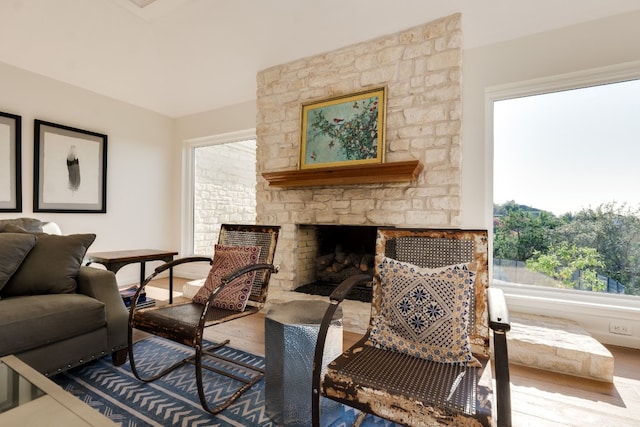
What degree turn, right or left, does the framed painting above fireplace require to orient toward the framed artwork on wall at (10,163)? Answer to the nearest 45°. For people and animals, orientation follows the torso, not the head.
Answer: approximately 45° to its right

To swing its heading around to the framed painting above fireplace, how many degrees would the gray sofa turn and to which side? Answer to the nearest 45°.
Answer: approximately 45° to its left

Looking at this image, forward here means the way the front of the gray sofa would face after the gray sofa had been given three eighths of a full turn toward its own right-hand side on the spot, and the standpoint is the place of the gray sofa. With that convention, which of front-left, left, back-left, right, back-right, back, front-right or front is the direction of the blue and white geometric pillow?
back-left

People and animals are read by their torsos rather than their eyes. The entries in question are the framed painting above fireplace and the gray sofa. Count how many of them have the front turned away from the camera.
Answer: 0

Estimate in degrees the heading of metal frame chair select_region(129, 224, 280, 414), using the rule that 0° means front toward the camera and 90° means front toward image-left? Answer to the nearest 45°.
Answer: approximately 45°

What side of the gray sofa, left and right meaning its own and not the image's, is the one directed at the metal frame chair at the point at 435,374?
front

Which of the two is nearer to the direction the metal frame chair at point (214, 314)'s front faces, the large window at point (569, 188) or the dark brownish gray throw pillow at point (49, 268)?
the dark brownish gray throw pillow

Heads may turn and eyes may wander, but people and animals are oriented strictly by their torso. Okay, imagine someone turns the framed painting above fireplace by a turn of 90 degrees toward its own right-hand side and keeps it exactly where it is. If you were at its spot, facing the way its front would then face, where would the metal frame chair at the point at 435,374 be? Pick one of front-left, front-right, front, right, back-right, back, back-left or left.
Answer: back-left

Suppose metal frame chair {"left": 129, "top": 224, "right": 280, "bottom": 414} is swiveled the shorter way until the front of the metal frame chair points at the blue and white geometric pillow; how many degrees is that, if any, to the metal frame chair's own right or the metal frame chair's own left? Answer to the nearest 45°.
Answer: approximately 90° to the metal frame chair's own left

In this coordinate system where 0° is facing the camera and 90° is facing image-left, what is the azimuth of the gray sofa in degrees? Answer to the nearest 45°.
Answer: approximately 315°

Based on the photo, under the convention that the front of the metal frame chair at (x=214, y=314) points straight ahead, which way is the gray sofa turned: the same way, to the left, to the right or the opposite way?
to the left

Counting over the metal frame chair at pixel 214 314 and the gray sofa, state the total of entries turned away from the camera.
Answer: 0

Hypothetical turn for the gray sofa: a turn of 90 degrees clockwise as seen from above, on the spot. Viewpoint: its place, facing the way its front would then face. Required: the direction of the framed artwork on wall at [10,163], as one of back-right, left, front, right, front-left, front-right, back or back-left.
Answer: back-right

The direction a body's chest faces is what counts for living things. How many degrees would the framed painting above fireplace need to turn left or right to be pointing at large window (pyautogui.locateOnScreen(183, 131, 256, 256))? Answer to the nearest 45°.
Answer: approximately 90° to its right

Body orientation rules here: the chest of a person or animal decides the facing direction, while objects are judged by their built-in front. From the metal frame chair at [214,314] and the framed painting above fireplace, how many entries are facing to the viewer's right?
0

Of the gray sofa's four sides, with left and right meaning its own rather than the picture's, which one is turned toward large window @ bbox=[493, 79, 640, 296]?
front
